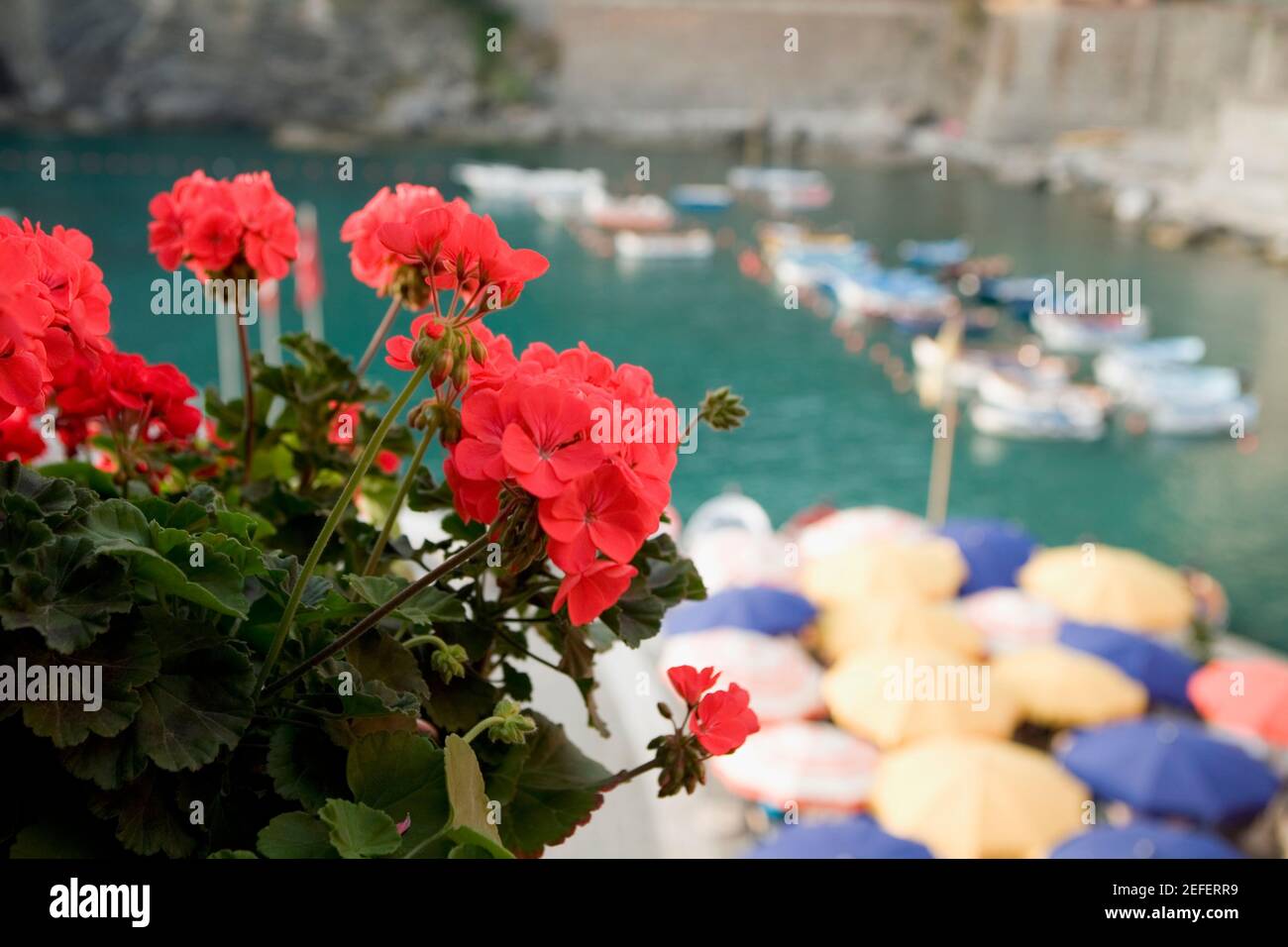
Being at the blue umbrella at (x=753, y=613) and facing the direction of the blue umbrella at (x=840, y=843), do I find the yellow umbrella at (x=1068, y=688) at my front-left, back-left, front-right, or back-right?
front-left
